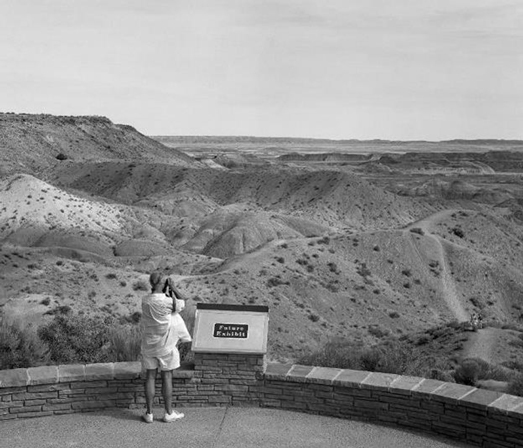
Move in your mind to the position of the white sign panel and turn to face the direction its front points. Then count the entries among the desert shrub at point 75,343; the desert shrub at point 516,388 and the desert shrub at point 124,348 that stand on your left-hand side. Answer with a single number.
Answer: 1

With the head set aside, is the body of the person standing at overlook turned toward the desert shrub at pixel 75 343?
no

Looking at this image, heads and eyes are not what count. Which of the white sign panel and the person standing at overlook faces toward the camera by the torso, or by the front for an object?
the white sign panel

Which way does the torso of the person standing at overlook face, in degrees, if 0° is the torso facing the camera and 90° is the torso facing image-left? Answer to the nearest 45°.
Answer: approximately 225°

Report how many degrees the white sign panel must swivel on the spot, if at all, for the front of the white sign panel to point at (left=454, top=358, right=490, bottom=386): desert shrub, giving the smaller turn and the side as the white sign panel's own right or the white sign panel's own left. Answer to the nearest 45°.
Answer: approximately 135° to the white sign panel's own left

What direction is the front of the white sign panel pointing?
toward the camera

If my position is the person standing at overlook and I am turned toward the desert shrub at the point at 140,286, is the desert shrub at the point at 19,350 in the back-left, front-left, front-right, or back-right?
front-left

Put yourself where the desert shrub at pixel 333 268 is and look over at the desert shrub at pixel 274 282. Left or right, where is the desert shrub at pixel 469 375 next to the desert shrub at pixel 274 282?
left

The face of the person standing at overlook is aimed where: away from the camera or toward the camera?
away from the camera

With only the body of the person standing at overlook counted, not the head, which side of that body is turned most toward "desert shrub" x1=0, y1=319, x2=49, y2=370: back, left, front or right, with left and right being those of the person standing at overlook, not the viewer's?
left

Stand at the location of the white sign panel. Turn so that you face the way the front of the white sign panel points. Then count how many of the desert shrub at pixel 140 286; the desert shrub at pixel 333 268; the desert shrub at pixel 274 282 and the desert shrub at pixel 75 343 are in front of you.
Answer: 0

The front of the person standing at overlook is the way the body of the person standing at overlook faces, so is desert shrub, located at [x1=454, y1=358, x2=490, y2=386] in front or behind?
in front

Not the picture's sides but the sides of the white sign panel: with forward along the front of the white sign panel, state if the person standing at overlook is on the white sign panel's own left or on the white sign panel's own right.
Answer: on the white sign panel's own right

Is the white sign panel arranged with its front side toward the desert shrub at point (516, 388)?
no

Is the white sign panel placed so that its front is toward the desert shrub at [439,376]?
no

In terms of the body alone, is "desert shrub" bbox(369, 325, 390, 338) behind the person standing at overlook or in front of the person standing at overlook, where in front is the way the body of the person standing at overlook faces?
in front
